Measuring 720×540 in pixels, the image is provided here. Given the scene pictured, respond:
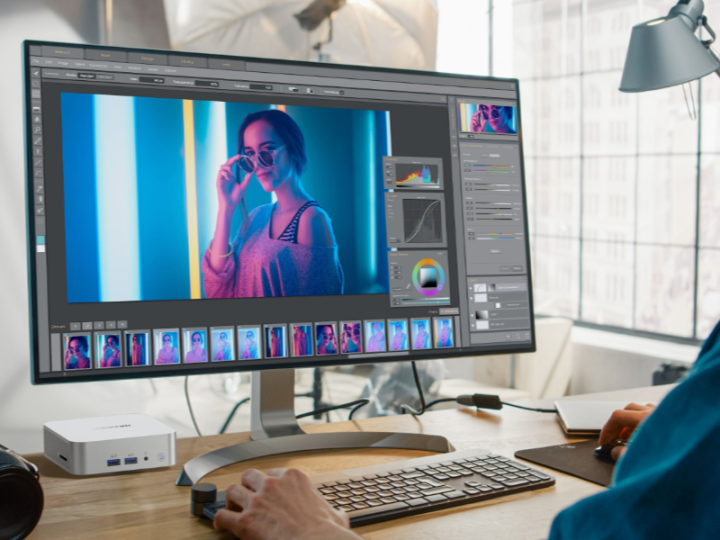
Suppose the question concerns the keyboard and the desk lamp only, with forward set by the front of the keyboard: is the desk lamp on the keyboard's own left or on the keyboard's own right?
on the keyboard's own left

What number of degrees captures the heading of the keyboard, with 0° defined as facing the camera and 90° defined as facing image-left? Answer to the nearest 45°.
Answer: approximately 315°
